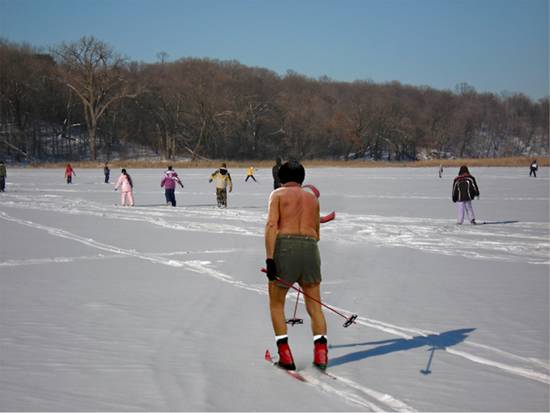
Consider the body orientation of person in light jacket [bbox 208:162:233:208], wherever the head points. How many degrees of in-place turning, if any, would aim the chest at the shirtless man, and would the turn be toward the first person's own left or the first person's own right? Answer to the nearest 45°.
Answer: approximately 180°

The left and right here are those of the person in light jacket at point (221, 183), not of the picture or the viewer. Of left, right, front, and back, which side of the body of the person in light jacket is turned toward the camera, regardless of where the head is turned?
back

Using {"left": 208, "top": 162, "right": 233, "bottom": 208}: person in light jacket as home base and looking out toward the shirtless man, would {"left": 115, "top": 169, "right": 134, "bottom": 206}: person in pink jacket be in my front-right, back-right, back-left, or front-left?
back-right

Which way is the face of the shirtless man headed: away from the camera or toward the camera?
away from the camera
